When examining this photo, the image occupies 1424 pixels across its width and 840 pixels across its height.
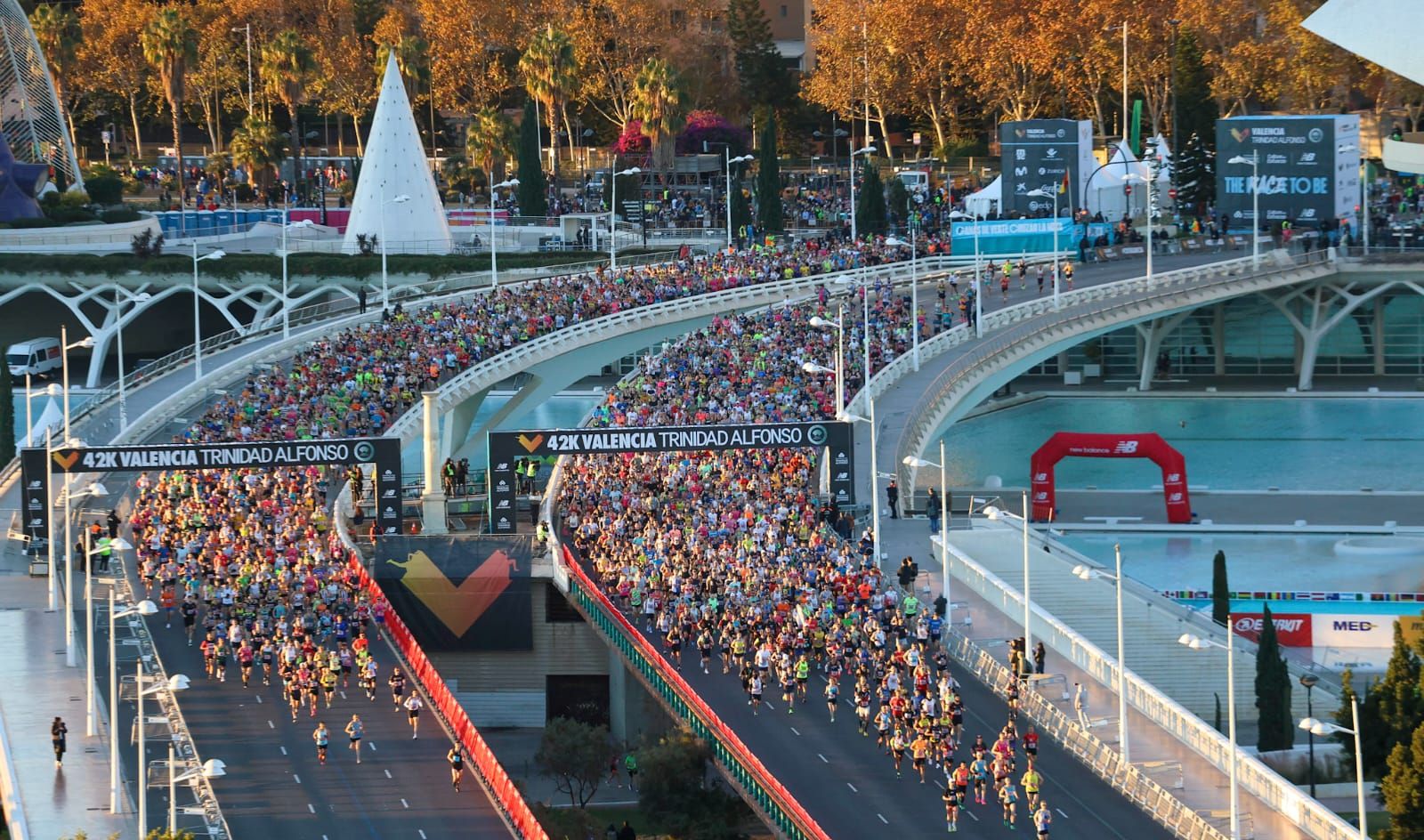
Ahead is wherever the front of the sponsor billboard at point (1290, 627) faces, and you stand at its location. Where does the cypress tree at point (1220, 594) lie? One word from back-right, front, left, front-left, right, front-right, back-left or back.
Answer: front-right

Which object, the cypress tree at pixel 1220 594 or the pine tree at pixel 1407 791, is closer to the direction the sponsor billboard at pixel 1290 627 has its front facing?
the pine tree

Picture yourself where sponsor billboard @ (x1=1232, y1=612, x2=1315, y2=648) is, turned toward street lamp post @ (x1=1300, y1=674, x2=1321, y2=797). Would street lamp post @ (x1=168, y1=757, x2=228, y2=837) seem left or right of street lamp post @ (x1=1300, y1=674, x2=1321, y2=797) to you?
right

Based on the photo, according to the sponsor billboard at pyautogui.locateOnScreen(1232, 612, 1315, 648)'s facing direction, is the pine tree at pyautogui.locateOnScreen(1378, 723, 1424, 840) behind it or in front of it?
in front

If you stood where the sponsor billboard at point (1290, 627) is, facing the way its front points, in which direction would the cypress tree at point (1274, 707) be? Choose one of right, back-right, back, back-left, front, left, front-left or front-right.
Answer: front

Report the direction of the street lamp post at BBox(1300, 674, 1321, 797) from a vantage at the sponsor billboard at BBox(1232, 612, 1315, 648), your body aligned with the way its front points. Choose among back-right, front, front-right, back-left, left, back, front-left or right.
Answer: front

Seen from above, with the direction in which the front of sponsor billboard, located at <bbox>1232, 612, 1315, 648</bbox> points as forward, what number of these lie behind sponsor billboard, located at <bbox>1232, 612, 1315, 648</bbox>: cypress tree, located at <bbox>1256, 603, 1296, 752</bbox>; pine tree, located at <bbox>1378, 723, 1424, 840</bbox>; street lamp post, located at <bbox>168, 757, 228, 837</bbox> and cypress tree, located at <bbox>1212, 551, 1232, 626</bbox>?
0

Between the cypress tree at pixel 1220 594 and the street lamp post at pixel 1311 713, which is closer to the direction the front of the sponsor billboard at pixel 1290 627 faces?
the street lamp post

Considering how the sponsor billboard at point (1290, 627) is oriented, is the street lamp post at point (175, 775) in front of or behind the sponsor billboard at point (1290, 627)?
in front

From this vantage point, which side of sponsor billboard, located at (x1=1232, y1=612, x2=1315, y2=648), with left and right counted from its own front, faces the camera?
front
